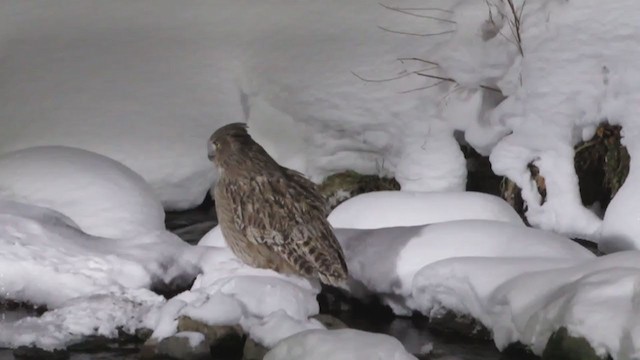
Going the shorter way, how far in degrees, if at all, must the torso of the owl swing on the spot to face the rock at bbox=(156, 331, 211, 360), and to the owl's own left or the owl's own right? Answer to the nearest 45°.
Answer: approximately 45° to the owl's own left

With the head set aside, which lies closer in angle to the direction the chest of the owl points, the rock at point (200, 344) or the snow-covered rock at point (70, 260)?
the snow-covered rock

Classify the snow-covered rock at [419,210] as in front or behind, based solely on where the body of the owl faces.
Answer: behind

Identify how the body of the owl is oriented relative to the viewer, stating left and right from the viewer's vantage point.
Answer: facing to the left of the viewer

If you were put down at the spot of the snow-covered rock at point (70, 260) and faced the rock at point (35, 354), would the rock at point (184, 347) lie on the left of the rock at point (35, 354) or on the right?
left

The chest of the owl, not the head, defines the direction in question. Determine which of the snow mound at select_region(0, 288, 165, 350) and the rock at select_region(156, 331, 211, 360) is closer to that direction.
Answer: the snow mound

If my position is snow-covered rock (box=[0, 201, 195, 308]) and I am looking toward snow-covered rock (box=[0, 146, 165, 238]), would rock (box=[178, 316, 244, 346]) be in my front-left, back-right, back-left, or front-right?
back-right

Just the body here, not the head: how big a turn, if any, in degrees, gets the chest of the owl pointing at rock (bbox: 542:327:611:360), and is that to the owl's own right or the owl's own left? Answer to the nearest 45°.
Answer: approximately 135° to the owl's own left
